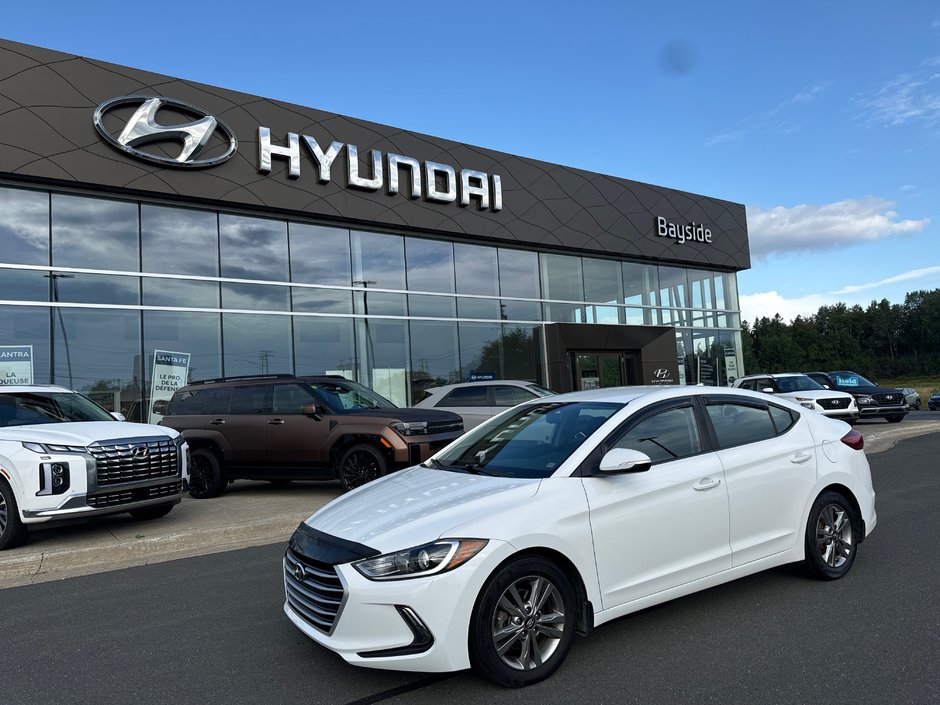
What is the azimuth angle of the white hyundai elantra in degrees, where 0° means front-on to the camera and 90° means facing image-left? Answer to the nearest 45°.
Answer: approximately 45°

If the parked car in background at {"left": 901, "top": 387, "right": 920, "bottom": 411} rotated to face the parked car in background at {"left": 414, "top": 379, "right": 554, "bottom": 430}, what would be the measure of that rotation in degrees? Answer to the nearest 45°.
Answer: approximately 45° to its right

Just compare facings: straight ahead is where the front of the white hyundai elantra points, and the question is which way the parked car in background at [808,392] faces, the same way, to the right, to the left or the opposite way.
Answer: to the left

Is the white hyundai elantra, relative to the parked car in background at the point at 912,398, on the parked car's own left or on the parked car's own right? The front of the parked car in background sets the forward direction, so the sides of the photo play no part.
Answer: on the parked car's own right

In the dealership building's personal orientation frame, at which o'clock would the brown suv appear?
The brown suv is roughly at 1 o'clock from the dealership building.

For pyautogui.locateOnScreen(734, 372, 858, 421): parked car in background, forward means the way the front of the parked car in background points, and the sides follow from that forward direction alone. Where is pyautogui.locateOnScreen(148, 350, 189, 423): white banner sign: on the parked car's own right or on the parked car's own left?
on the parked car's own right

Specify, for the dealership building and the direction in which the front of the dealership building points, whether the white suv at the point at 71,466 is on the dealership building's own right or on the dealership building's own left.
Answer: on the dealership building's own right

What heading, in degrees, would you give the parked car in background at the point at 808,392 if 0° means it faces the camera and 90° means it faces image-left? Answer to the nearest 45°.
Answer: approximately 315°

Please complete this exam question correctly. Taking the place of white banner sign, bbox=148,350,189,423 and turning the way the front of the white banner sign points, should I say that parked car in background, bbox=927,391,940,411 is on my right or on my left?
on my left

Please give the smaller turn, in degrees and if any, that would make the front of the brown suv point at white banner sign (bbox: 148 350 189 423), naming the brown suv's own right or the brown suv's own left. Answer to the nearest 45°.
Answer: approximately 180°

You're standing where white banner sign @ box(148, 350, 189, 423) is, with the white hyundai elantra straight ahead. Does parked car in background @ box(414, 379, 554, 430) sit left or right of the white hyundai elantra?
left

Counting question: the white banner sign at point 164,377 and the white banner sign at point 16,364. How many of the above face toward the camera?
2

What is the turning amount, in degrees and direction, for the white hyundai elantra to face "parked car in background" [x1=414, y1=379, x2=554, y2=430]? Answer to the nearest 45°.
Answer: approximately 135° to its right
